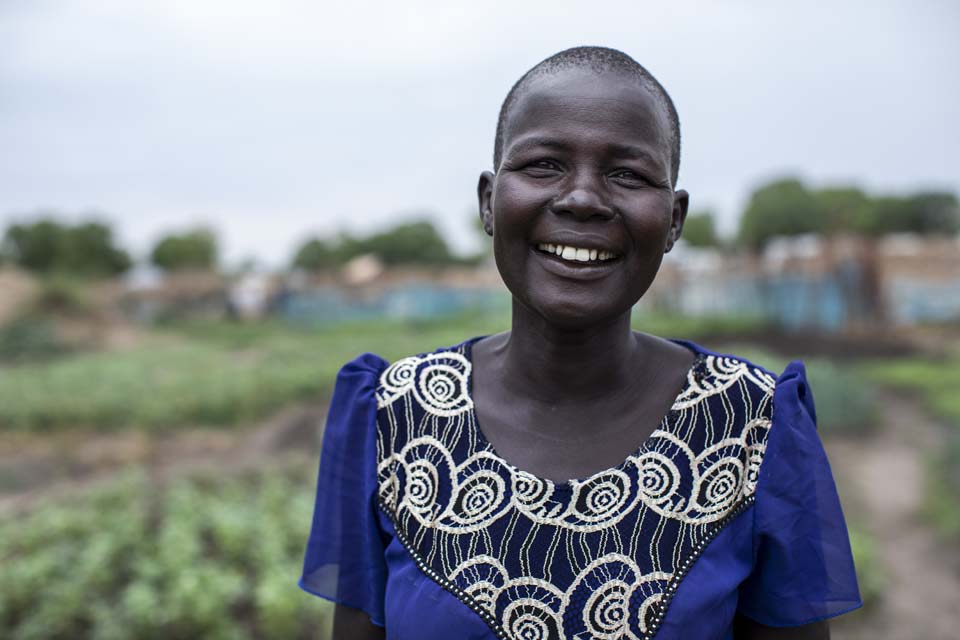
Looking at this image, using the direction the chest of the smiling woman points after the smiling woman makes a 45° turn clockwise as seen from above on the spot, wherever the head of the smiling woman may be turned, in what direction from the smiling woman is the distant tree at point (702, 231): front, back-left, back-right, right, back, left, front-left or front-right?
back-right

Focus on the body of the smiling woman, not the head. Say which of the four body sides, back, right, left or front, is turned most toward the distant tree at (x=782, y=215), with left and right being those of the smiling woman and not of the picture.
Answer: back

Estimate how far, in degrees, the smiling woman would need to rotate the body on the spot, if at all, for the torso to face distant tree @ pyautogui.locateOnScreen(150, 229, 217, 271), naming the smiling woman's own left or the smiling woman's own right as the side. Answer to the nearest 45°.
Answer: approximately 135° to the smiling woman's own right

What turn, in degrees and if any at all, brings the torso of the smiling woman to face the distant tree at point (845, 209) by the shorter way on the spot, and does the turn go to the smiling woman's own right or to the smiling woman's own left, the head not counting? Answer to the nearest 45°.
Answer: approximately 180°

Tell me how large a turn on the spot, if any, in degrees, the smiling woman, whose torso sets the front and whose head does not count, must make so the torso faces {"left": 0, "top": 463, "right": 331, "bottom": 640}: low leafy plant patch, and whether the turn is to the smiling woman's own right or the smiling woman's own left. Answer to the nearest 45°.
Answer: approximately 135° to the smiling woman's own right

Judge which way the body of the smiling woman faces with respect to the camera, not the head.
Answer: toward the camera

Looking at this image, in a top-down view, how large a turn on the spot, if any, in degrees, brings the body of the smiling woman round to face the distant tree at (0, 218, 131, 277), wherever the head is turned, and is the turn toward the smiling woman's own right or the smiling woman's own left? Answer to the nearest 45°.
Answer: approximately 135° to the smiling woman's own right

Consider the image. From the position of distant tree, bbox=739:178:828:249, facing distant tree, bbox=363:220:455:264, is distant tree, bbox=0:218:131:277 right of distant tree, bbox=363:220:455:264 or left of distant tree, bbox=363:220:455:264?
left
